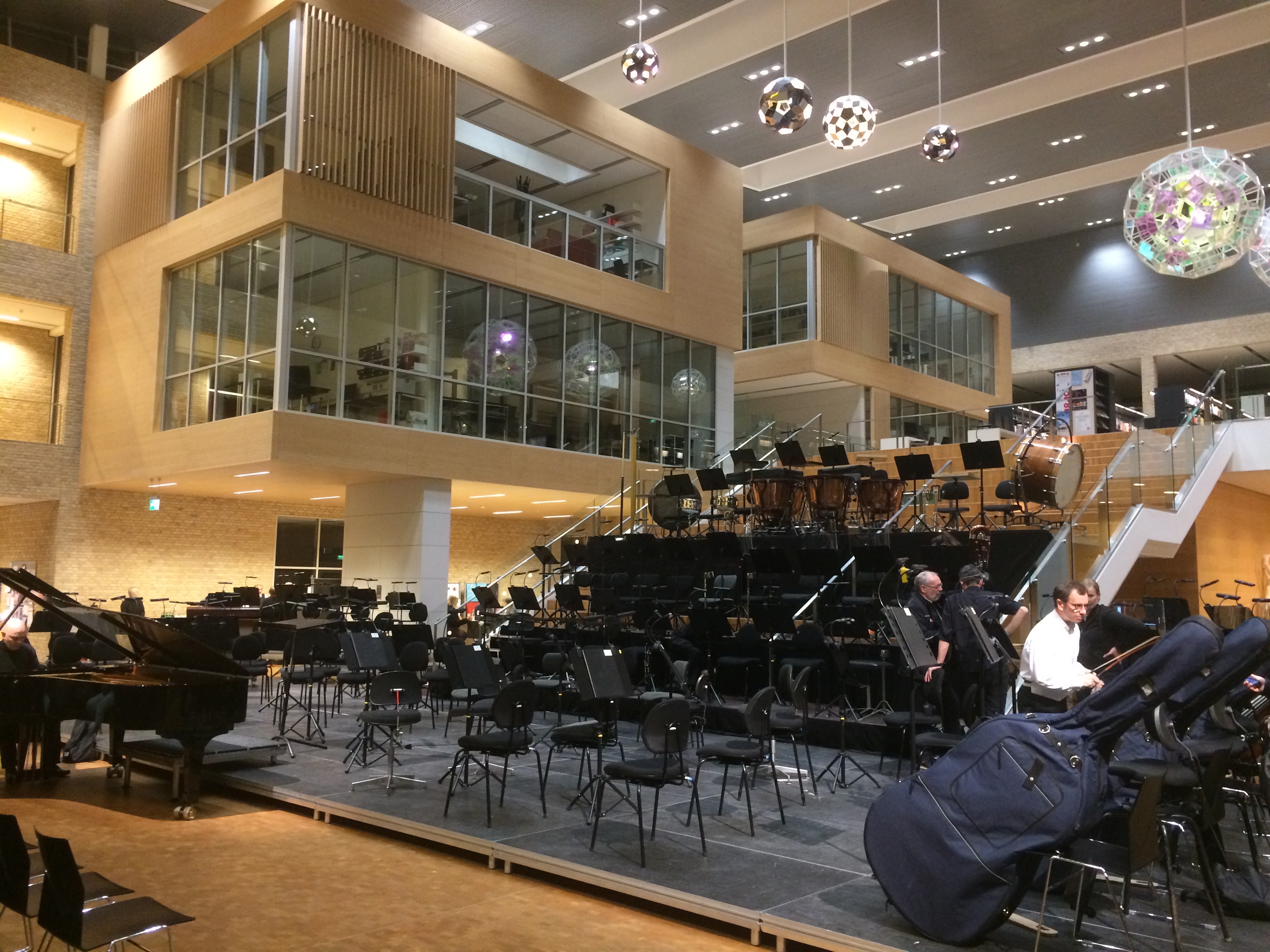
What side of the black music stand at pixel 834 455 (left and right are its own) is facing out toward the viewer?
back

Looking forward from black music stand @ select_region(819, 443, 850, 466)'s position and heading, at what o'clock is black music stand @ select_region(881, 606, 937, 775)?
black music stand @ select_region(881, 606, 937, 775) is roughly at 6 o'clock from black music stand @ select_region(819, 443, 850, 466).

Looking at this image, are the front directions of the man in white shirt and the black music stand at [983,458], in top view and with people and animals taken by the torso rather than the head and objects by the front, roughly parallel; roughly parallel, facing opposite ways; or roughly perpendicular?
roughly perpendicular

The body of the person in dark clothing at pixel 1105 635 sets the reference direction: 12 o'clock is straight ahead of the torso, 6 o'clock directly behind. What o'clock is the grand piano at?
The grand piano is roughly at 1 o'clock from the person in dark clothing.

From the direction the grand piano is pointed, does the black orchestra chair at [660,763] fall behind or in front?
behind

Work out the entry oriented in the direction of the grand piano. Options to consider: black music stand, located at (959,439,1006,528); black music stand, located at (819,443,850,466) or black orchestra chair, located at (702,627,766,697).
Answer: the black orchestra chair

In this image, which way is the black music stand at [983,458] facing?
away from the camera

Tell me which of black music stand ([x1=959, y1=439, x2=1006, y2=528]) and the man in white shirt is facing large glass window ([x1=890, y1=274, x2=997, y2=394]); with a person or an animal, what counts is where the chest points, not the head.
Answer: the black music stand
